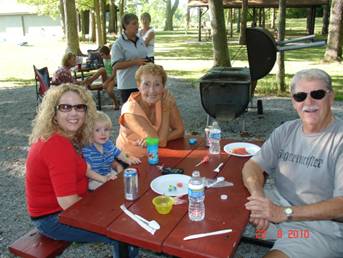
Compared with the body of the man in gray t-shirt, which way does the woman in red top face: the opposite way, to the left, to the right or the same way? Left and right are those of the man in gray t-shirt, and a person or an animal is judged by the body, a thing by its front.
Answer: the opposite way

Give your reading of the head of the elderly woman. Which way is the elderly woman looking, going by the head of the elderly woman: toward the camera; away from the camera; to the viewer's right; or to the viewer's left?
toward the camera

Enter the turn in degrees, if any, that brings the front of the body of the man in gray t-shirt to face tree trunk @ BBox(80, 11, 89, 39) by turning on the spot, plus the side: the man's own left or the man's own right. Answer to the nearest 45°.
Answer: approximately 90° to the man's own right

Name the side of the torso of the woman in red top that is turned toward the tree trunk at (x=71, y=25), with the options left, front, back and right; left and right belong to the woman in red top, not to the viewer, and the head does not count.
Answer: left

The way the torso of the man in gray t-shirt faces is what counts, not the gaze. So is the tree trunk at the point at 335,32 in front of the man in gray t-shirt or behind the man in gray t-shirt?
behind

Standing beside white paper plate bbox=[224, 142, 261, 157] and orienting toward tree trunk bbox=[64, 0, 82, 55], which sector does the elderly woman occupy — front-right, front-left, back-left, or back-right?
front-left

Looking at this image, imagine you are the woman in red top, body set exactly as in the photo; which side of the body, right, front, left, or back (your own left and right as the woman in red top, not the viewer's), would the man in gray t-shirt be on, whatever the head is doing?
front

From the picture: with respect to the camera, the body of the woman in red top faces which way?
to the viewer's right

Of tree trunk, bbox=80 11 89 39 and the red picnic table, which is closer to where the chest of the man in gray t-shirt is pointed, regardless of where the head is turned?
the red picnic table

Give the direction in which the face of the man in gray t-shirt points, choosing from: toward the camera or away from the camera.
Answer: toward the camera

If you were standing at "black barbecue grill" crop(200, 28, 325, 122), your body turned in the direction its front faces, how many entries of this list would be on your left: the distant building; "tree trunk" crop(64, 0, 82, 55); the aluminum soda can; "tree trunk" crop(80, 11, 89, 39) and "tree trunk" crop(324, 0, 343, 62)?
1

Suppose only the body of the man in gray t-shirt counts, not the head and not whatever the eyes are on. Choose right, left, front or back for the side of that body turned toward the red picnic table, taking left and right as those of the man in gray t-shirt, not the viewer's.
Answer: front

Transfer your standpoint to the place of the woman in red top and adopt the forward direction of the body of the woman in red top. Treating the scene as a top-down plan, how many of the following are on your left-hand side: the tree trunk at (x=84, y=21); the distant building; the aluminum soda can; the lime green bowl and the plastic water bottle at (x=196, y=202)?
2

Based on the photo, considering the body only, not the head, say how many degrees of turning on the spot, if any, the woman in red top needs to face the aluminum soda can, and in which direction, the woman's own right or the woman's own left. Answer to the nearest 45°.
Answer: approximately 45° to the woman's own right
